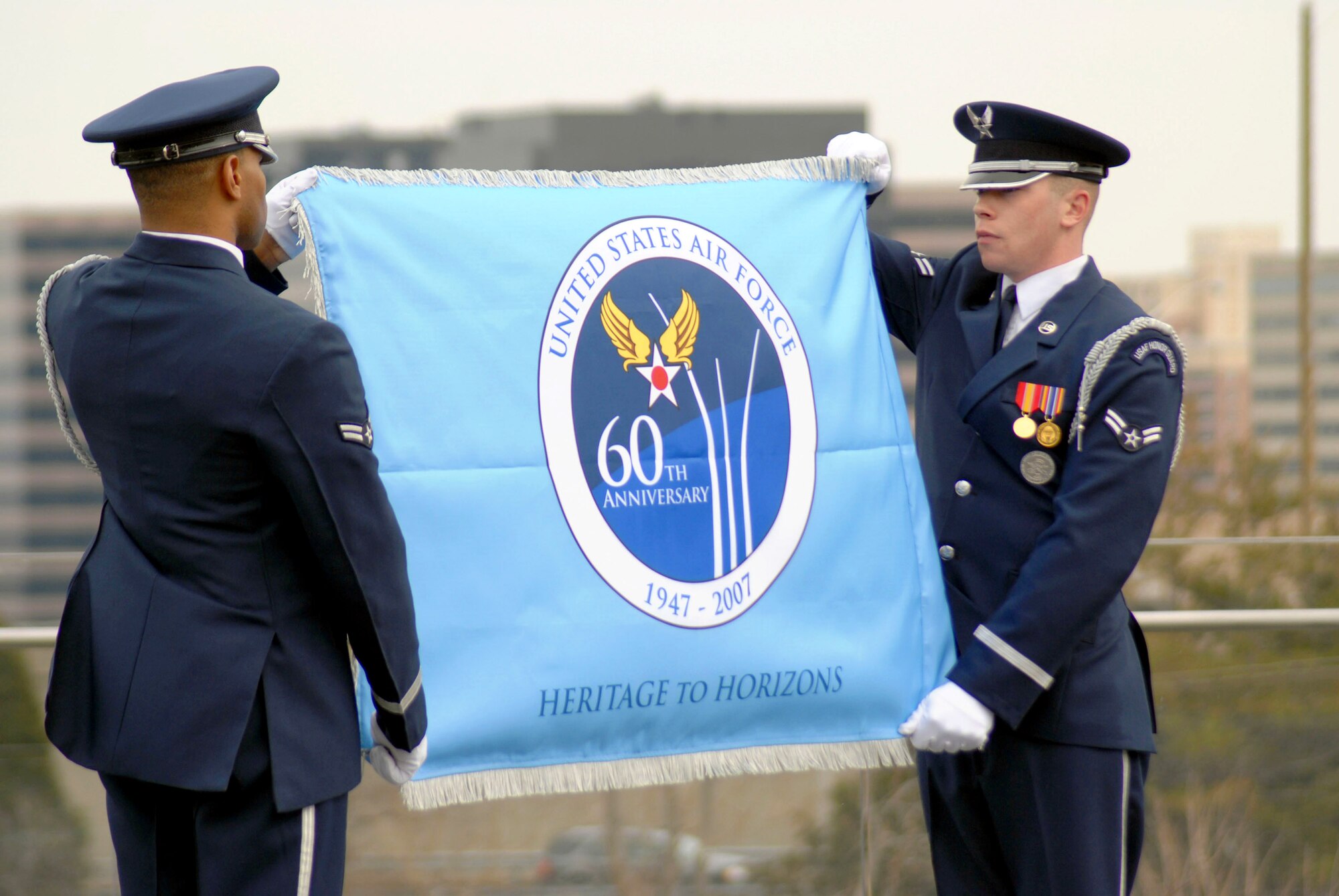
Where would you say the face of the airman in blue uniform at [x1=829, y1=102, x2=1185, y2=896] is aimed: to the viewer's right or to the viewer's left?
to the viewer's left

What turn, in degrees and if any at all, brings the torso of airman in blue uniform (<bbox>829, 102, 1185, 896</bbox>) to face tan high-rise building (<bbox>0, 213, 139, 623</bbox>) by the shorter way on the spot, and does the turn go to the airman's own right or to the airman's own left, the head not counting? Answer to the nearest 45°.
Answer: approximately 90° to the airman's own right

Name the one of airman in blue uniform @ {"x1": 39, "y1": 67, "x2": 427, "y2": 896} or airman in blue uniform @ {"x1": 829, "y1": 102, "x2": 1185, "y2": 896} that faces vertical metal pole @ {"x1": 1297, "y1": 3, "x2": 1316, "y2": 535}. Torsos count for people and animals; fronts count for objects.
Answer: airman in blue uniform @ {"x1": 39, "y1": 67, "x2": 427, "y2": 896}

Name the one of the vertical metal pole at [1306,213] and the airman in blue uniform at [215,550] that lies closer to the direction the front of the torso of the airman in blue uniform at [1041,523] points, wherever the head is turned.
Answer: the airman in blue uniform

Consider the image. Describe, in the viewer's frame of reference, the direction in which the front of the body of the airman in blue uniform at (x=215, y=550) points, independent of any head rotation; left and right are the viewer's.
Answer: facing away from the viewer and to the right of the viewer

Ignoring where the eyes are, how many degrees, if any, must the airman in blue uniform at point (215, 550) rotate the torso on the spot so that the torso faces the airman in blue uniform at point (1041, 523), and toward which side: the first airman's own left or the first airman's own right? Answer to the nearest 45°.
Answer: approximately 45° to the first airman's own right

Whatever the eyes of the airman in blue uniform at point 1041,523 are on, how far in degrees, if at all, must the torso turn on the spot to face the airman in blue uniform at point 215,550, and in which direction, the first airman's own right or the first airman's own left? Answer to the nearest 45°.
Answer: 0° — they already face them

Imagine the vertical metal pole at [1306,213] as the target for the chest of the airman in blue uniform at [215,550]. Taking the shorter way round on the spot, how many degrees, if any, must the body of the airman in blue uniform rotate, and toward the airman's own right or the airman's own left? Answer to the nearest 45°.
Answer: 0° — they already face it

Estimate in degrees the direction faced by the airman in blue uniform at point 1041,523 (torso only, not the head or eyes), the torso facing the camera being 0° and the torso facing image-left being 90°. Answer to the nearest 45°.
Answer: approximately 45°

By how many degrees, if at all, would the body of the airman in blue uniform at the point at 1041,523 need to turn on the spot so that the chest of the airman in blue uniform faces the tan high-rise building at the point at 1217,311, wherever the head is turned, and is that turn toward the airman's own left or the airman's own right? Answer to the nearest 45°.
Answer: approximately 135° to the airman's own right
